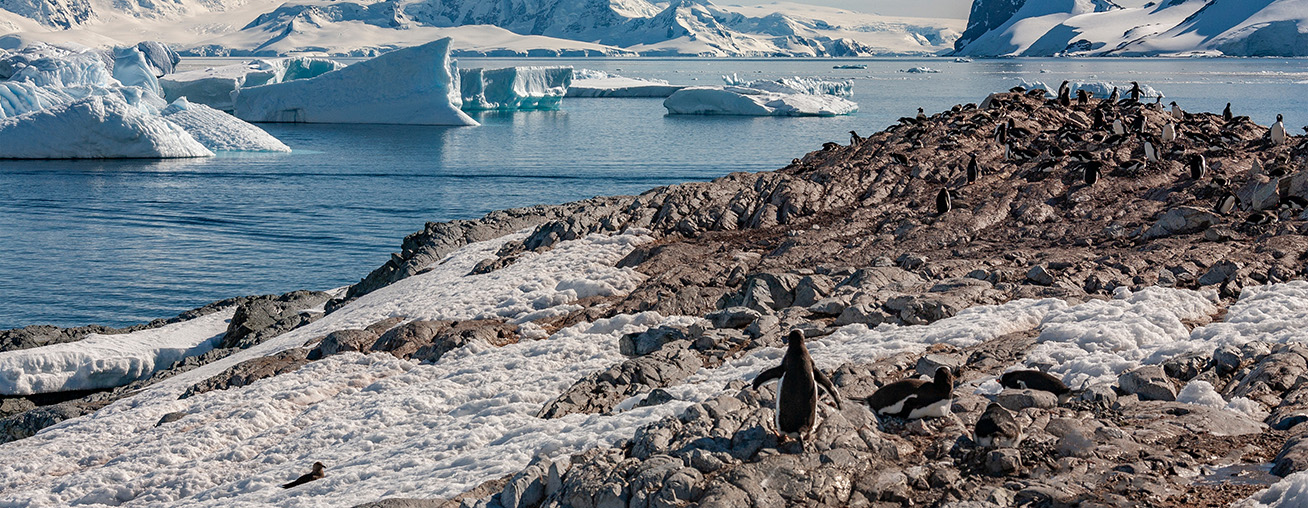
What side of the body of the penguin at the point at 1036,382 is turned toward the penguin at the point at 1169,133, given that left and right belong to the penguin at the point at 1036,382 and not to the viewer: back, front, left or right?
right

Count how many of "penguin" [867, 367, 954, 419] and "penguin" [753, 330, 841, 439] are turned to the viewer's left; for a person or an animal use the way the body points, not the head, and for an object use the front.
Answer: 0

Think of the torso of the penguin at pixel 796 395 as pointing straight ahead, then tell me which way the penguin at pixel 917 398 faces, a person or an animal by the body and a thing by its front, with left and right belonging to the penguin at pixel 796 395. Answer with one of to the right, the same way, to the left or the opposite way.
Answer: to the right

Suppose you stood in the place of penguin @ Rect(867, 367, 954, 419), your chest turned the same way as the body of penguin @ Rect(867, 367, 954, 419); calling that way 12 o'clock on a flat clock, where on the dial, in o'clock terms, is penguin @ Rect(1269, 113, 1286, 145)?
penguin @ Rect(1269, 113, 1286, 145) is roughly at 10 o'clock from penguin @ Rect(867, 367, 954, 419).

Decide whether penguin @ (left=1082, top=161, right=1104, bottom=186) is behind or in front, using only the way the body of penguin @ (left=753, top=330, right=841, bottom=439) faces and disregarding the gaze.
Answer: in front

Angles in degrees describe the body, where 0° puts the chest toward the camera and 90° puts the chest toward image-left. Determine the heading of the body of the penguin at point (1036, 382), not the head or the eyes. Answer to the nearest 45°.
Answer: approximately 90°

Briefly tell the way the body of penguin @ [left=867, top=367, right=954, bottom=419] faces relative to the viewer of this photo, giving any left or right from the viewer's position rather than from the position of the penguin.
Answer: facing to the right of the viewer

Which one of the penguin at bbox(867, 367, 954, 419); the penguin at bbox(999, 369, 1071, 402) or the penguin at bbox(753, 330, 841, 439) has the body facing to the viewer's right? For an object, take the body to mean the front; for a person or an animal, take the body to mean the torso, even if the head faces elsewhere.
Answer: the penguin at bbox(867, 367, 954, 419)

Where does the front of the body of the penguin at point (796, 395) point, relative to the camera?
away from the camera

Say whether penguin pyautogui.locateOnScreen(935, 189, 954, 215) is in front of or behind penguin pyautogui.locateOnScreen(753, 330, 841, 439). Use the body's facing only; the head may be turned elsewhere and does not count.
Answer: in front

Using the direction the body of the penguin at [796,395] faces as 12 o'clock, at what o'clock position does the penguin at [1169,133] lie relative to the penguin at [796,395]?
the penguin at [1169,133] is roughly at 1 o'clock from the penguin at [796,395].

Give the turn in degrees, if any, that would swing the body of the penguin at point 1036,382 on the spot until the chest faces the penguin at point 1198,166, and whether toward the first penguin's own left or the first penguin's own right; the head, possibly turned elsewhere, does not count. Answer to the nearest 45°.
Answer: approximately 90° to the first penguin's own right

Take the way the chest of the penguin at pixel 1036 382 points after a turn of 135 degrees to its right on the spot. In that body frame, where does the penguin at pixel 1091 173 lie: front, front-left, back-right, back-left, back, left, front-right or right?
front-left
